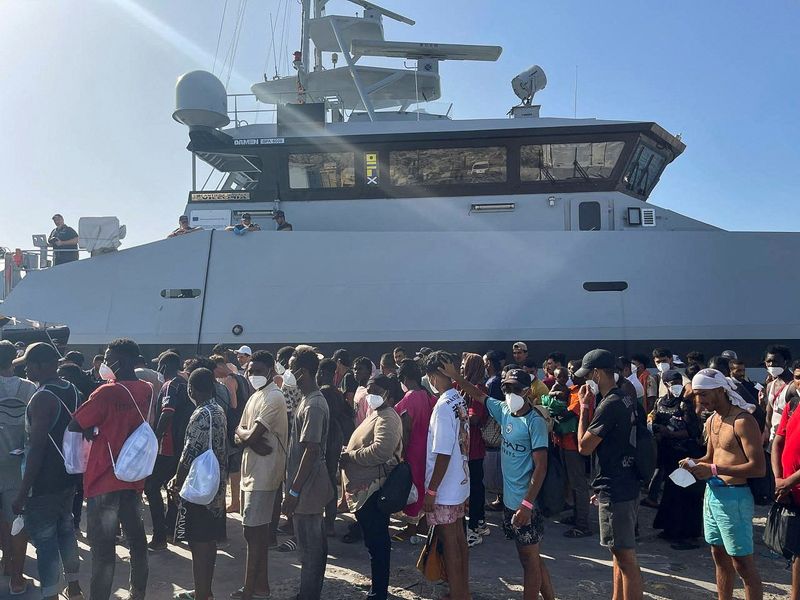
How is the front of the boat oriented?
to the viewer's right

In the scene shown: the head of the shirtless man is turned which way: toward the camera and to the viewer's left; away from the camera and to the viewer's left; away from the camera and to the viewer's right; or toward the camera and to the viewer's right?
toward the camera and to the viewer's left

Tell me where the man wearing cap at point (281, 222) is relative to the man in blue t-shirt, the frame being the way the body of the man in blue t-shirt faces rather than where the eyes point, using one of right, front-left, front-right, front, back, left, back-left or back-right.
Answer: right

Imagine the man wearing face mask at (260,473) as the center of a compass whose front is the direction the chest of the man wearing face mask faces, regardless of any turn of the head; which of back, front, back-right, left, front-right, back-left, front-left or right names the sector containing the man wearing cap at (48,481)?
front-right

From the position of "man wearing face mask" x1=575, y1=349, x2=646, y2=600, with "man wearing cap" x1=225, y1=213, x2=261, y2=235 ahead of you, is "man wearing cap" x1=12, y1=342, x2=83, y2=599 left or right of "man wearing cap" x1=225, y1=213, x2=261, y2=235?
left

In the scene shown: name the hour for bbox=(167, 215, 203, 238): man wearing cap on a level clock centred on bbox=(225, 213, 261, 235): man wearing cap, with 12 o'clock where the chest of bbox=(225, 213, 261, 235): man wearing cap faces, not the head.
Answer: bbox=(167, 215, 203, 238): man wearing cap is roughly at 4 o'clock from bbox=(225, 213, 261, 235): man wearing cap.

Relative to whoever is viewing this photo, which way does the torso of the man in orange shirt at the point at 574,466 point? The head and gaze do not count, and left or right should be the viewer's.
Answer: facing to the left of the viewer

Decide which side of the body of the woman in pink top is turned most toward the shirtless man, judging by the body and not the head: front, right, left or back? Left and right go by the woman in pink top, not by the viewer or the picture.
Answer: back

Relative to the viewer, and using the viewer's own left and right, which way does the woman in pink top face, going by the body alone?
facing to the left of the viewer

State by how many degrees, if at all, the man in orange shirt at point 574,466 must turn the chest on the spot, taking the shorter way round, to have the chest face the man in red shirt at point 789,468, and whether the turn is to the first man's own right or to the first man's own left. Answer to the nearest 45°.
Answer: approximately 135° to the first man's own left

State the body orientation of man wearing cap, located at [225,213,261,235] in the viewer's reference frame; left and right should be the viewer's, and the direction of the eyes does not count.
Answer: facing the viewer

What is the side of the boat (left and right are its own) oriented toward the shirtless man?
right

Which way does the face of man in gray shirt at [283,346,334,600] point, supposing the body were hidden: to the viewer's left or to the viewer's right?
to the viewer's left

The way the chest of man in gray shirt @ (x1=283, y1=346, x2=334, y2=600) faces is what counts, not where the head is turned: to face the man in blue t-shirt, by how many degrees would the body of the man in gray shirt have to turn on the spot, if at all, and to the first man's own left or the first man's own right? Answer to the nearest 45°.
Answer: approximately 180°

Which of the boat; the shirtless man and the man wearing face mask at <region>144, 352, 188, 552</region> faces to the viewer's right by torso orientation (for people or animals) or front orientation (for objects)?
the boat

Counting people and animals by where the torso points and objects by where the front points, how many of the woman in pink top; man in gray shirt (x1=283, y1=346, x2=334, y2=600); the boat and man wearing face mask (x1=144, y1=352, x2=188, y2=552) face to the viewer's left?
3

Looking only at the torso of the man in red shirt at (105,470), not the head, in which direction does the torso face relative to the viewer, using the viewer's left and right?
facing away from the viewer and to the left of the viewer

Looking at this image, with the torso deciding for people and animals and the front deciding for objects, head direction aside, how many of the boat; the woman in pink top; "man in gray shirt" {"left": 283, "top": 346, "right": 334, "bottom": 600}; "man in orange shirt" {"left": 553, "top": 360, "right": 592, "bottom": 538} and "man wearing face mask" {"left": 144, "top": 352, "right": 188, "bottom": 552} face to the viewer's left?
4
